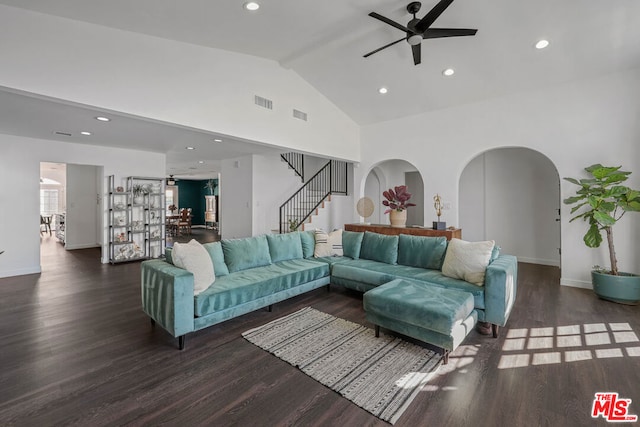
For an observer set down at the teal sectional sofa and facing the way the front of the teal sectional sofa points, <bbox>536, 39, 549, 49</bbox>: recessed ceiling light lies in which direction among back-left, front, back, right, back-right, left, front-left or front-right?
left

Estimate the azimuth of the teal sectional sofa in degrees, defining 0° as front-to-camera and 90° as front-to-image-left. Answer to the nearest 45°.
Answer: approximately 0°

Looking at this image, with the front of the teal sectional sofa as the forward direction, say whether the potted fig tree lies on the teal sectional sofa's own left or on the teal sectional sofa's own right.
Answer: on the teal sectional sofa's own left

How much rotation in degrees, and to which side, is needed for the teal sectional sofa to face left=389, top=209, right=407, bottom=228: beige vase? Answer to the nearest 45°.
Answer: approximately 135° to its left

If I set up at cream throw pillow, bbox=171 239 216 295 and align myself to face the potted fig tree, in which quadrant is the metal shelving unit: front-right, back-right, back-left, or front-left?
back-left

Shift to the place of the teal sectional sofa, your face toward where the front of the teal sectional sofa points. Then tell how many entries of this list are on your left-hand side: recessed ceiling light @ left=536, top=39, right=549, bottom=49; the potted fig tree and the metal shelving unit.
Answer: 2

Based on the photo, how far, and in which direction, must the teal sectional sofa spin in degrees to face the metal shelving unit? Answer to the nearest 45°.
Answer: approximately 135° to its right
